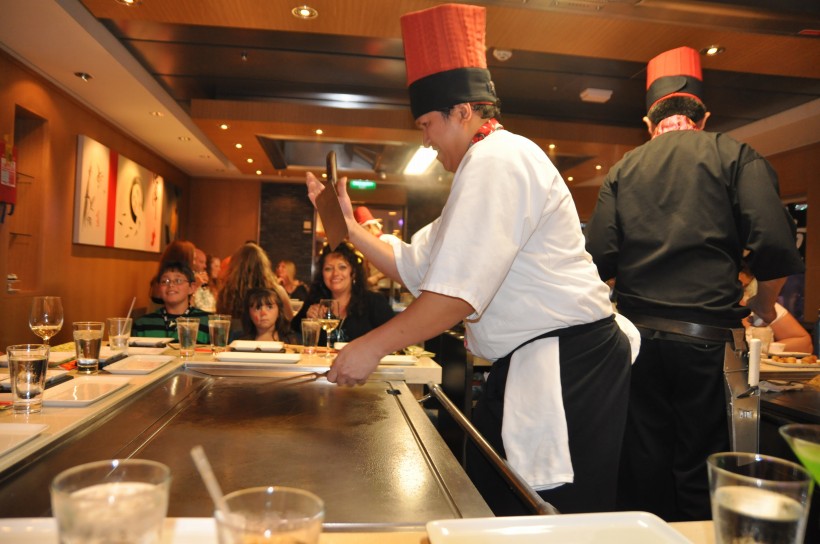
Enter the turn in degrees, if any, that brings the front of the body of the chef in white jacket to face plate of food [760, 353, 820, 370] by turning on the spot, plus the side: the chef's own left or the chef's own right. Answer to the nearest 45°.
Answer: approximately 135° to the chef's own right

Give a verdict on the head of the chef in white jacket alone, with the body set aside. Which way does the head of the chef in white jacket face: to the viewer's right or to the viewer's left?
to the viewer's left

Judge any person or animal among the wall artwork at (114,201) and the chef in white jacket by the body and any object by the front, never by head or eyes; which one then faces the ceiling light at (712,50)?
the wall artwork

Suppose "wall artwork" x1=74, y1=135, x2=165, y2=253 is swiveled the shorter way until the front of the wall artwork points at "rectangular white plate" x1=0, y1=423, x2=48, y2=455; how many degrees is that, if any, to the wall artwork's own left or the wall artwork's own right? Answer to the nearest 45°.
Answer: approximately 45° to the wall artwork's own right

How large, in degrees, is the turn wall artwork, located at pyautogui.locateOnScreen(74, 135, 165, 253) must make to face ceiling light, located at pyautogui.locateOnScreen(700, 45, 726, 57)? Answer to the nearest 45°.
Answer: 0° — it already faces it

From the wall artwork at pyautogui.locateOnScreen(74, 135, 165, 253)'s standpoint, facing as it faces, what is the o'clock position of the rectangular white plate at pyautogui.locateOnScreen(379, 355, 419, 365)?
The rectangular white plate is roughly at 1 o'clock from the wall artwork.

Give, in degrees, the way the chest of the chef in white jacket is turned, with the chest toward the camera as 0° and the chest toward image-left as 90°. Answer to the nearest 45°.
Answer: approximately 90°

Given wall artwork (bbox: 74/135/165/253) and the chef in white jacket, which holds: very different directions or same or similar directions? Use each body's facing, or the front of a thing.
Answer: very different directions

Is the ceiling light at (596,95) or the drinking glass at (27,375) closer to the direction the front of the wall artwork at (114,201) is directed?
the ceiling light

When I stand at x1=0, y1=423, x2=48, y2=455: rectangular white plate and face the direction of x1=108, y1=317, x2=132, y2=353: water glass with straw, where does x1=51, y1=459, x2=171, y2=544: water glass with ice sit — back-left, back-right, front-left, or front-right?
back-right

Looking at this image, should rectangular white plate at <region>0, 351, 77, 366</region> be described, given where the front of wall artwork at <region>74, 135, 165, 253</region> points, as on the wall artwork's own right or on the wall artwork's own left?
on the wall artwork's own right

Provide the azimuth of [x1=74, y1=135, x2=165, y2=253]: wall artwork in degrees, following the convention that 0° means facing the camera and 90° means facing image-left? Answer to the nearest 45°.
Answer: approximately 315°
